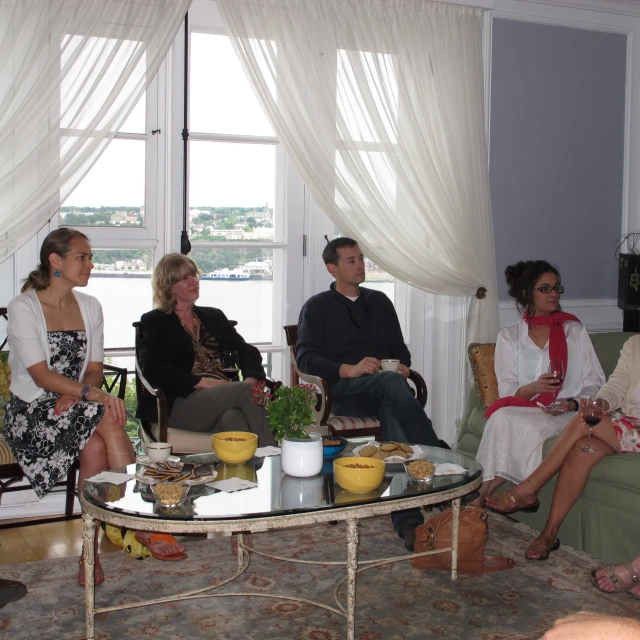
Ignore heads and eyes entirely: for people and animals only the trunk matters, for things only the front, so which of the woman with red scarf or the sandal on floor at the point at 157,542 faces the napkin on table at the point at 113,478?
the woman with red scarf

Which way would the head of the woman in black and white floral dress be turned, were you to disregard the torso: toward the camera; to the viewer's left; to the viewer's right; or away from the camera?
to the viewer's right

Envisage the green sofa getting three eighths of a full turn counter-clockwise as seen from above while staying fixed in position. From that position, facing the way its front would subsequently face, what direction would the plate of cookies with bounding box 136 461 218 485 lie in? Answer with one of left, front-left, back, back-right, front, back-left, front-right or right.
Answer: back-right

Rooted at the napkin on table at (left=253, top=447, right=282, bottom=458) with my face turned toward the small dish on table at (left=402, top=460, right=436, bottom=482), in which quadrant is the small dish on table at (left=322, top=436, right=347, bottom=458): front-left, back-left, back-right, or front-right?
front-left

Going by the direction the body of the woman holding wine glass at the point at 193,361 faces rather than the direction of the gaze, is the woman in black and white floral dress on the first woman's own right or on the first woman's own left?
on the first woman's own right

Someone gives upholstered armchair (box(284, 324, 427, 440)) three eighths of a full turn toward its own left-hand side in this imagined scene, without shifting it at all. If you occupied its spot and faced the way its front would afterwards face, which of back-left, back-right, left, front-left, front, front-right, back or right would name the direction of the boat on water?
front-left

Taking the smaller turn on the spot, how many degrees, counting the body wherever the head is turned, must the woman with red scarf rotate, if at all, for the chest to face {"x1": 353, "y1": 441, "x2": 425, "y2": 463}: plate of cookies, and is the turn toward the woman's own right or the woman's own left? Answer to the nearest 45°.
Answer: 0° — they already face it

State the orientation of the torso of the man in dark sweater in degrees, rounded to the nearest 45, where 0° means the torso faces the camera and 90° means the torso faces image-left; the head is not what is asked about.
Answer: approximately 315°

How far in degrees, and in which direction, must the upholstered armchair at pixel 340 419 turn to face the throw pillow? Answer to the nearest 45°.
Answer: approximately 45° to its left

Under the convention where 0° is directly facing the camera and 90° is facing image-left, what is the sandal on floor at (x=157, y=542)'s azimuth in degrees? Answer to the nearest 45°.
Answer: approximately 270°

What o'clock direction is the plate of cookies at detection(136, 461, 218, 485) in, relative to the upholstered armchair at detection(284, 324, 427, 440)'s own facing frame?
The plate of cookies is roughly at 2 o'clock from the upholstered armchair.

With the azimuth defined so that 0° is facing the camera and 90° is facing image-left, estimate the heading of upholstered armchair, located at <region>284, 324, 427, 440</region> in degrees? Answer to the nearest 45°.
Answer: approximately 315°

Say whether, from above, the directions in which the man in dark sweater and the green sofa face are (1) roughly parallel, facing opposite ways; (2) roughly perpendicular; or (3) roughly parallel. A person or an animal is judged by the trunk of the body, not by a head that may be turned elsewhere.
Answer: roughly perpendicular

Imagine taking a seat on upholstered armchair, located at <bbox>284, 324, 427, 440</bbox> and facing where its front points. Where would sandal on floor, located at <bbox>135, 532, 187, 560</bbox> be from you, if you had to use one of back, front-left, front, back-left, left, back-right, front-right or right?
right

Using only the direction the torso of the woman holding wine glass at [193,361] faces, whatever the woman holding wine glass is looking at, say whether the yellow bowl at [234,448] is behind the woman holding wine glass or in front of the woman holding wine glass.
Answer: in front
